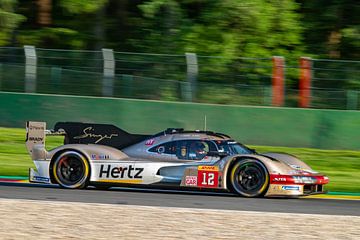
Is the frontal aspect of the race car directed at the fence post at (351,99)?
no

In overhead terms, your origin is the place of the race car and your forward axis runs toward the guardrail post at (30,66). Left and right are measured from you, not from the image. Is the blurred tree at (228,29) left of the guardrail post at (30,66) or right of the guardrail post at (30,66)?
right

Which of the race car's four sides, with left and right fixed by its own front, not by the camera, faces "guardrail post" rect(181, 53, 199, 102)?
left

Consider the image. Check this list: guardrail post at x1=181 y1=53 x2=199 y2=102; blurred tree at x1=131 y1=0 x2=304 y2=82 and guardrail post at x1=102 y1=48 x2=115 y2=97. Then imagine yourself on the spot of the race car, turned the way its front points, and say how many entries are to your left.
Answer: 3

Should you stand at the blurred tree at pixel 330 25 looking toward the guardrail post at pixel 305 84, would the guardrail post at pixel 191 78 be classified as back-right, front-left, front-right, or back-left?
front-right

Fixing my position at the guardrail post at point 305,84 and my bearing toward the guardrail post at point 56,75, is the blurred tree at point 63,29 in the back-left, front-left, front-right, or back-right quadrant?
front-right

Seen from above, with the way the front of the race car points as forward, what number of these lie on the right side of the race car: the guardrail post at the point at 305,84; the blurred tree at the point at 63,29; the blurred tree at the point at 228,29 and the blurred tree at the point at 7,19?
0

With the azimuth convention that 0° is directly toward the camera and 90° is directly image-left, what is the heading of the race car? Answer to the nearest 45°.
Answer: approximately 270°

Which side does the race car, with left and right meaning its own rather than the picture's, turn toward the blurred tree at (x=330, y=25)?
left

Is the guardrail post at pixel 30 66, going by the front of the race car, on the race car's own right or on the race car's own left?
on the race car's own left

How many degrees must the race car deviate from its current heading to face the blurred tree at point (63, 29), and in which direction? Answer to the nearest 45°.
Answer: approximately 90° to its left

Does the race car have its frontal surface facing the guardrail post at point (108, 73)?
no

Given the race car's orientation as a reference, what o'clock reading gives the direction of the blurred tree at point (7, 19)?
The blurred tree is roughly at 8 o'clock from the race car.
